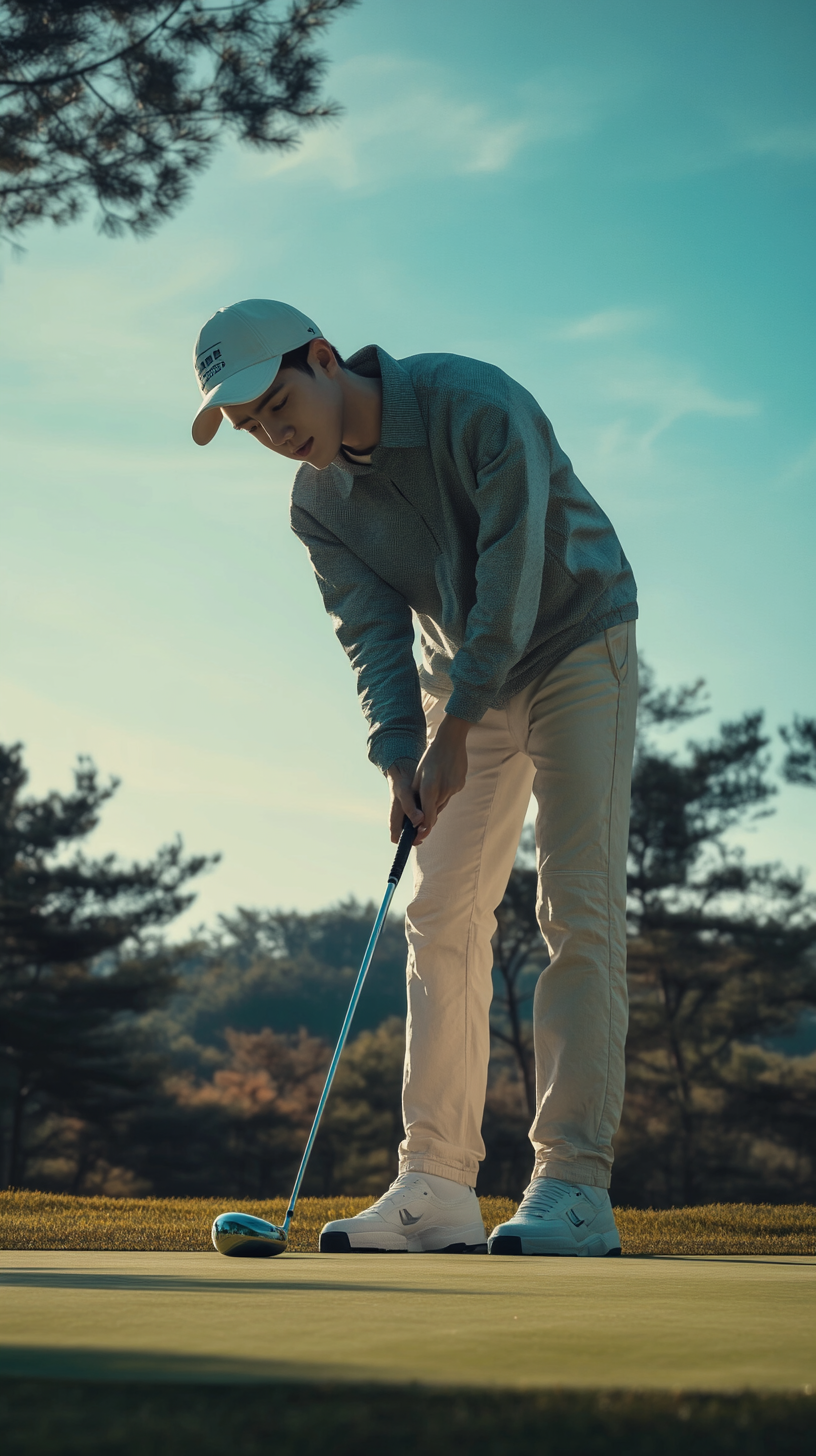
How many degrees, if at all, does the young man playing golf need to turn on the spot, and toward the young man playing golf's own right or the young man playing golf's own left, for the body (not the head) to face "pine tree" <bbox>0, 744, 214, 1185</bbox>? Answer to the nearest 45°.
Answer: approximately 135° to the young man playing golf's own right

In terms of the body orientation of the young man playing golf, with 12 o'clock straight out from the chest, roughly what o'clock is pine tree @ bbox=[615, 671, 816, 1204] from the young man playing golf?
The pine tree is roughly at 5 o'clock from the young man playing golf.

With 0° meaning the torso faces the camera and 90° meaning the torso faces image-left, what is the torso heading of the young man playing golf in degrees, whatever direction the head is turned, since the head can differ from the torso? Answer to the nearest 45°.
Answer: approximately 45°
